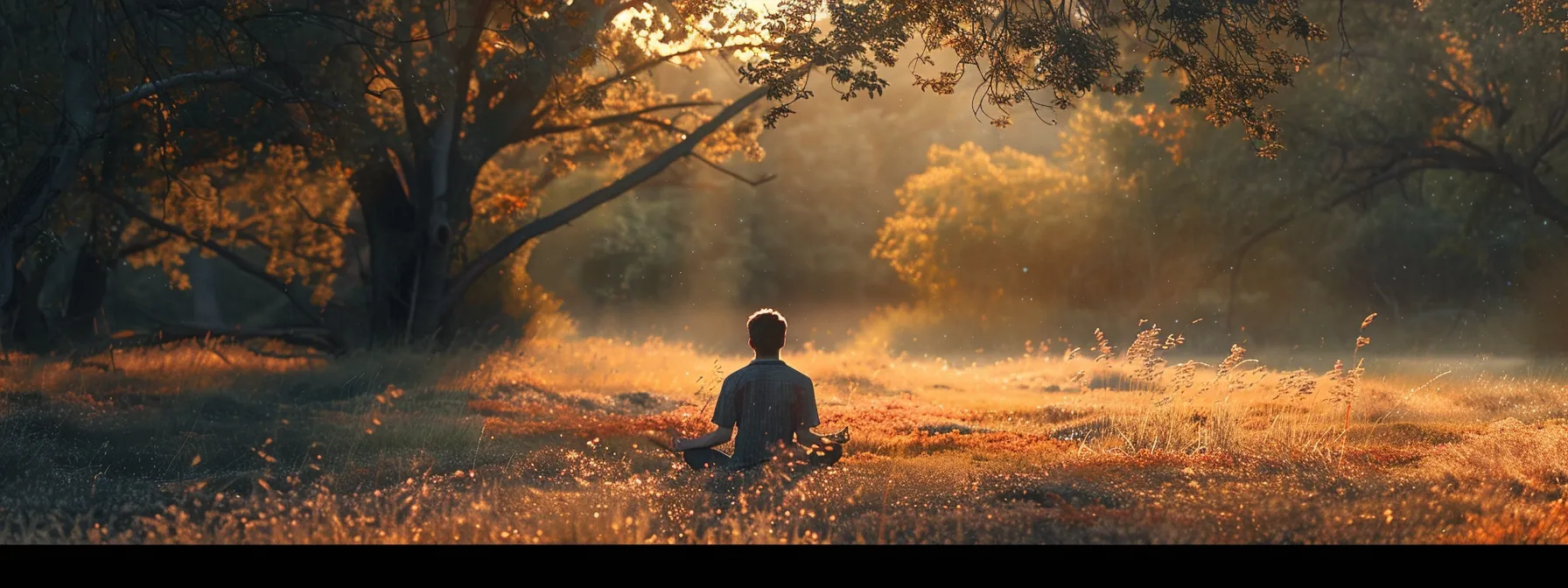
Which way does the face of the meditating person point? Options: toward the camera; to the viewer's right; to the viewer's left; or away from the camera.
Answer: away from the camera

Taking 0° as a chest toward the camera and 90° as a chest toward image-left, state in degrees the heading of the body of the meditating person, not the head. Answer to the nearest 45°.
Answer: approximately 180°
